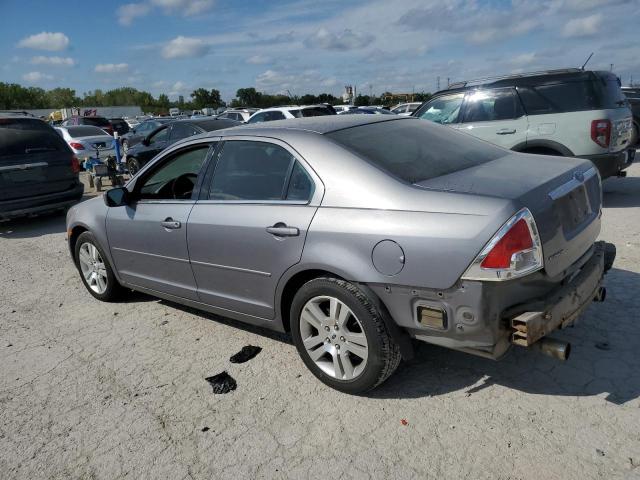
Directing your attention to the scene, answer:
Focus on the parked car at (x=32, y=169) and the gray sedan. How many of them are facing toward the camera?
0

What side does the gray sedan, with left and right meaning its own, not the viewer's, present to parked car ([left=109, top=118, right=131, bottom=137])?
front

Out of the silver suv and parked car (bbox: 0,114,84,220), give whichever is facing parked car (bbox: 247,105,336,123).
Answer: the silver suv

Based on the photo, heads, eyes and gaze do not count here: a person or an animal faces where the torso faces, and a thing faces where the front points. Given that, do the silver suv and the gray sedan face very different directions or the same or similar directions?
same or similar directions

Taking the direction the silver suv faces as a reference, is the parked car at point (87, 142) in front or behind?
in front

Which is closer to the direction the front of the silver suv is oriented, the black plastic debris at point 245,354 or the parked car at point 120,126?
the parked car

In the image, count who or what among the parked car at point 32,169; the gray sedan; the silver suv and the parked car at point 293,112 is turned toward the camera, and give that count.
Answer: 0

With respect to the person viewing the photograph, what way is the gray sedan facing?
facing away from the viewer and to the left of the viewer

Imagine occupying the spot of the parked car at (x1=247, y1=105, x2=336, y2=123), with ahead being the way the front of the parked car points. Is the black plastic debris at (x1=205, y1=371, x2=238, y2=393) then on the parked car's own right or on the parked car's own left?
on the parked car's own left

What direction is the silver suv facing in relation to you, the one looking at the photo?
facing away from the viewer and to the left of the viewer

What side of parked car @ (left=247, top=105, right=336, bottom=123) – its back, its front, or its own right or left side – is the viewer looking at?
left

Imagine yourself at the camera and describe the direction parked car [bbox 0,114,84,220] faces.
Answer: facing away from the viewer and to the left of the viewer

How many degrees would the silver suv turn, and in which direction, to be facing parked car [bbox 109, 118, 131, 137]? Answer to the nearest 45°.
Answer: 0° — it already faces it

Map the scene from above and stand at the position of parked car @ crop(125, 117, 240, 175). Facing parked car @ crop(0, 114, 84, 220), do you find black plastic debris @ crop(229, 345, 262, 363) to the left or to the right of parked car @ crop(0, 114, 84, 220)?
left

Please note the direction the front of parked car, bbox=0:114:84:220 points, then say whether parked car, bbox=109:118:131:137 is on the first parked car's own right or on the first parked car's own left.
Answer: on the first parked car's own right

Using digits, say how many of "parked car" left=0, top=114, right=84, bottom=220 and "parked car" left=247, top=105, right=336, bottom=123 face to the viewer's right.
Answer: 0
